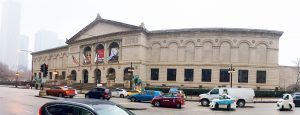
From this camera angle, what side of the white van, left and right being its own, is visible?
left

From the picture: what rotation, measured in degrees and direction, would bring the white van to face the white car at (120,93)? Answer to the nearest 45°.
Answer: approximately 45° to its right

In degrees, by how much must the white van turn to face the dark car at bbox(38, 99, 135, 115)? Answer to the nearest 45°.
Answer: approximately 90° to its left

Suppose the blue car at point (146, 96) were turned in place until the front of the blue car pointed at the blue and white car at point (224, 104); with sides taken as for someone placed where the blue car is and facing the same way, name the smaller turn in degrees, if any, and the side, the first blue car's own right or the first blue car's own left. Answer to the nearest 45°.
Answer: approximately 135° to the first blue car's own left

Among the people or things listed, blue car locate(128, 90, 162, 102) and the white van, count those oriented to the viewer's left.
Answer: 2

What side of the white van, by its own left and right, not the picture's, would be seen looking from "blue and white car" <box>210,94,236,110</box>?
left

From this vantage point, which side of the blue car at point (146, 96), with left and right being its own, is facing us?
left
